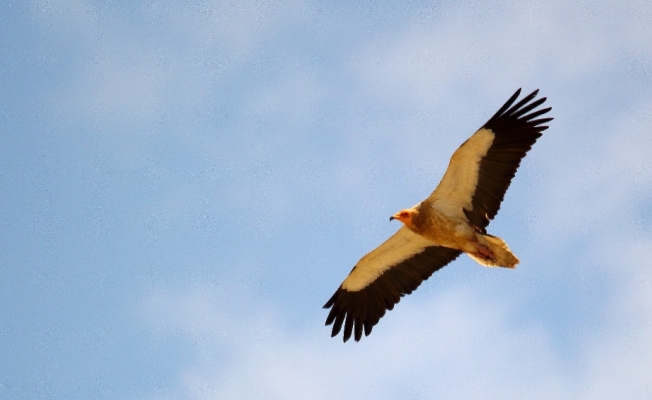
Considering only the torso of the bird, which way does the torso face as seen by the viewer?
to the viewer's left
